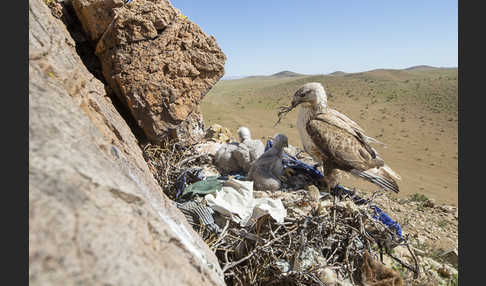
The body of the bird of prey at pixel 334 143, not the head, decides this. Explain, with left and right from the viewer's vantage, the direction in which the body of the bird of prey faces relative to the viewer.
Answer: facing to the left of the viewer

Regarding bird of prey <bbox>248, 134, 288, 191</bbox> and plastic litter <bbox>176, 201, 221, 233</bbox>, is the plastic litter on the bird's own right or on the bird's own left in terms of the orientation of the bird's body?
on the bird's own right

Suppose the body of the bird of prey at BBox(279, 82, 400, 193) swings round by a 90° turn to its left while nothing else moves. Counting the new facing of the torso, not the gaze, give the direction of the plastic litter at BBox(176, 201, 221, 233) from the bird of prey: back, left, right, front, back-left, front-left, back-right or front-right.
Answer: front-right
